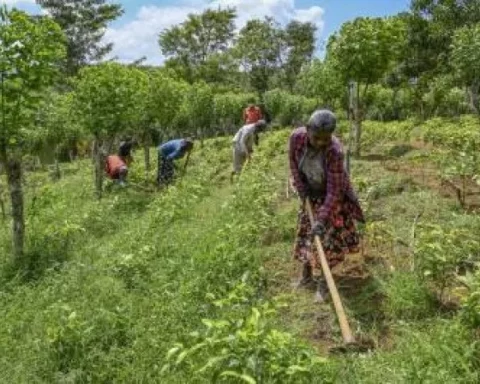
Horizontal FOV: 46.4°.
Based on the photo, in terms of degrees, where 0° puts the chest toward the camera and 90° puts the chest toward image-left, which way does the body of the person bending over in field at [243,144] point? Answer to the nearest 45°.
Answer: approximately 270°

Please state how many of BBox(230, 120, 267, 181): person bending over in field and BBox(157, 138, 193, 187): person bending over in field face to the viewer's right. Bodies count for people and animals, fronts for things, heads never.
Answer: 2

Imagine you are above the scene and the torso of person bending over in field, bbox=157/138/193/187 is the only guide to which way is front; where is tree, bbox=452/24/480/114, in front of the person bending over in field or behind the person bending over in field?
in front

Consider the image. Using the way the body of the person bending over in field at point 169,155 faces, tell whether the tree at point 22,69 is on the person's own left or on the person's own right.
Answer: on the person's own right

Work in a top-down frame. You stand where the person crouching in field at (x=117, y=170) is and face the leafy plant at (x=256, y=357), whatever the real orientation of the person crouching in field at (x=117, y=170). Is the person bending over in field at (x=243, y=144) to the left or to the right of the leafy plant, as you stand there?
left

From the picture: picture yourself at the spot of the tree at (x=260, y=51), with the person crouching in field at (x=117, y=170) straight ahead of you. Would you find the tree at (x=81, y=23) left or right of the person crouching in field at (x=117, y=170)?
right

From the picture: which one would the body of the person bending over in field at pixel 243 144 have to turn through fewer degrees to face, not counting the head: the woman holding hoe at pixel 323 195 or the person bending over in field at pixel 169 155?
the woman holding hoe

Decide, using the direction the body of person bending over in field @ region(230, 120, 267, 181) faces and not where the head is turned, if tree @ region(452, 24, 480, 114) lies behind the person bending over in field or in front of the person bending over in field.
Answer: in front

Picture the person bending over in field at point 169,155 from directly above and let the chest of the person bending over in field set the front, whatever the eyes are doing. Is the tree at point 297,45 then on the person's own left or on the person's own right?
on the person's own left

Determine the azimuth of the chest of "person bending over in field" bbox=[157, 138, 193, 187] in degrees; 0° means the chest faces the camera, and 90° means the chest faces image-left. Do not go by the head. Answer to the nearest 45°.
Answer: approximately 270°

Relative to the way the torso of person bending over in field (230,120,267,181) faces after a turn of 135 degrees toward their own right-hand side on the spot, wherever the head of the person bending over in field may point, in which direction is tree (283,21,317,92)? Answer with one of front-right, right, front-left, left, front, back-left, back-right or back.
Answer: back-right
